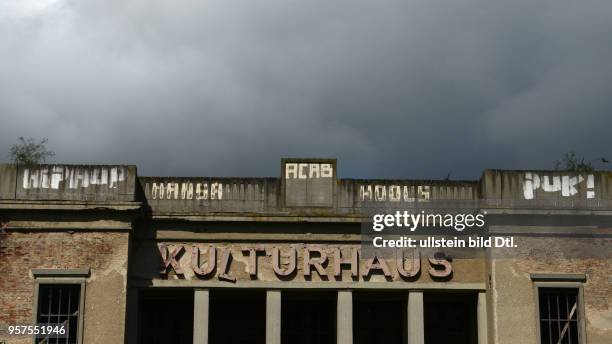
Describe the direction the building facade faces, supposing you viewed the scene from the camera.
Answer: facing the viewer
